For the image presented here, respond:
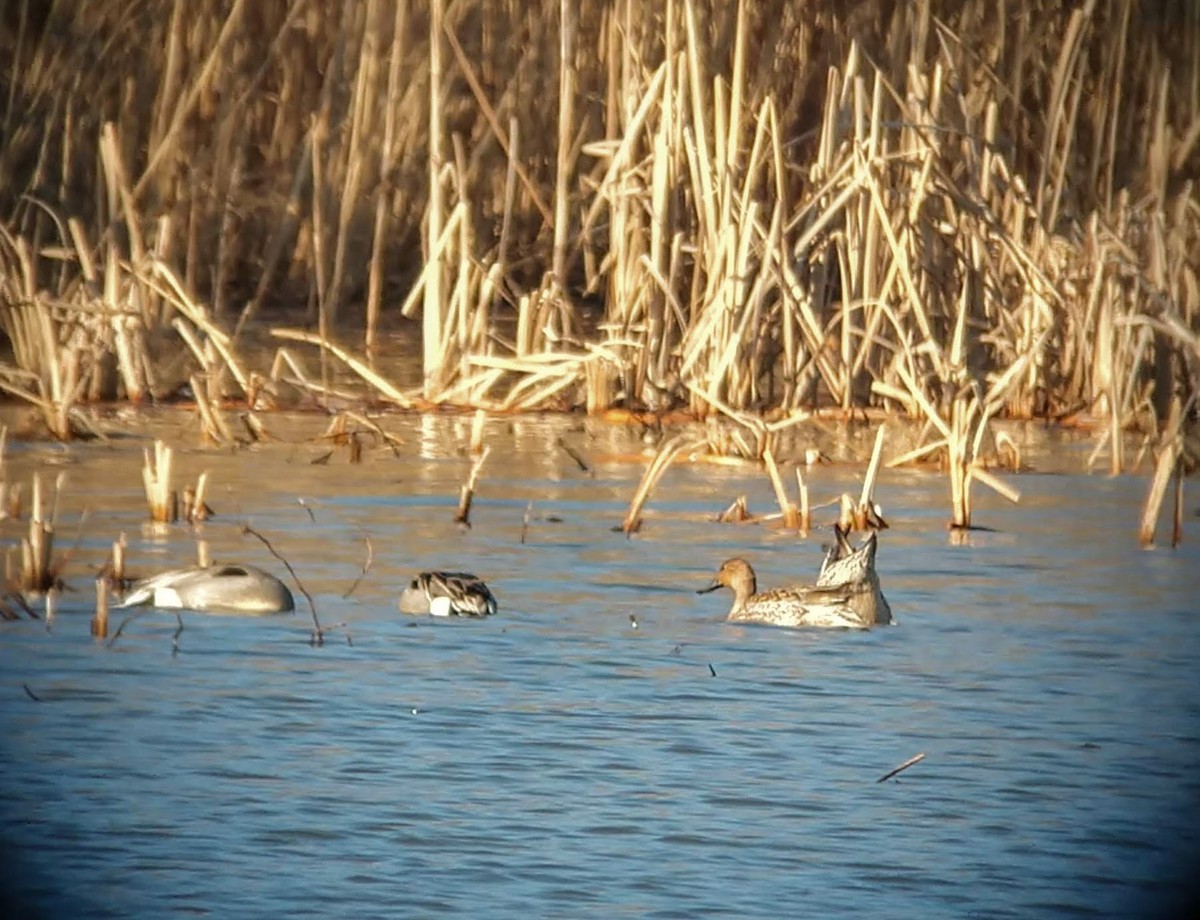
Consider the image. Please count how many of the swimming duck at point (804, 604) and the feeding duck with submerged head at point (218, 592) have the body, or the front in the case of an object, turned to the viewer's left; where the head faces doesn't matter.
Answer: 1

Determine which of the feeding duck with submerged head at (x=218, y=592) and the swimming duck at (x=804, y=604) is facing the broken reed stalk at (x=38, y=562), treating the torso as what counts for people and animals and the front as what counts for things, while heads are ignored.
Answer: the swimming duck

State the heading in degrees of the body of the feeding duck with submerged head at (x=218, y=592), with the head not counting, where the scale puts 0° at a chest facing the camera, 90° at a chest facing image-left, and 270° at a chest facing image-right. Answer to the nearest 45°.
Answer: approximately 270°

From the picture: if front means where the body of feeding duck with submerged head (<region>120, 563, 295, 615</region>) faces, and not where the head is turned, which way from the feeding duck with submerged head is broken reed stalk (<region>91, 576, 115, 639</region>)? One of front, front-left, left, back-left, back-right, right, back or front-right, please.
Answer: back-right

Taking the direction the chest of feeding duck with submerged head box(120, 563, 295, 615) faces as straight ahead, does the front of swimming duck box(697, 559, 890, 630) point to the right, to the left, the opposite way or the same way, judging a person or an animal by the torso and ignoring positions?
the opposite way

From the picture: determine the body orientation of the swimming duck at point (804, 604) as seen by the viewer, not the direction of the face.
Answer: to the viewer's left

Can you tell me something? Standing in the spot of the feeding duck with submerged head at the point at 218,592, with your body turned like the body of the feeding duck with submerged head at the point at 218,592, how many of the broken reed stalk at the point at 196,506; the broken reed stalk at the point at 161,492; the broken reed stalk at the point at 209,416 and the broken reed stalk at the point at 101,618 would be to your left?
3

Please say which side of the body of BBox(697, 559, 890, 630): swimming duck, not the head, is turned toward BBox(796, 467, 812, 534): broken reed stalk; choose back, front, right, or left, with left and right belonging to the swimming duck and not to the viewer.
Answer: right

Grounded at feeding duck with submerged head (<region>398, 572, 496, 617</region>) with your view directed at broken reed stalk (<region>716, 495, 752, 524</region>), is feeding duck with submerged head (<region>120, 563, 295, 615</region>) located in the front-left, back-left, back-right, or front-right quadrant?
back-left

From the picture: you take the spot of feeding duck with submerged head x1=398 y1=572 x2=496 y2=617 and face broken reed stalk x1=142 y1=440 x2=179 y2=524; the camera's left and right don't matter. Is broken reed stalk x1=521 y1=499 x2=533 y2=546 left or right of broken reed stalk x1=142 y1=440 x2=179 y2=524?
right

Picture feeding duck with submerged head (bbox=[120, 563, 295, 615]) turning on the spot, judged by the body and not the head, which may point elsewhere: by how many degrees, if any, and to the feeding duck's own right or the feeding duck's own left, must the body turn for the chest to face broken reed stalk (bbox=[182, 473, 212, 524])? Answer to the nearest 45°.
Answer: approximately 90° to the feeding duck's own left

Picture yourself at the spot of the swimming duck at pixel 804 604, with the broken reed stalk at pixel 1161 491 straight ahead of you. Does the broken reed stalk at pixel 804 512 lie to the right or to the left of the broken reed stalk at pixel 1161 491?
left

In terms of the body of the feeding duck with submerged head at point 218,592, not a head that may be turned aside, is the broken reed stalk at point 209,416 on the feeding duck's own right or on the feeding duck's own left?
on the feeding duck's own left

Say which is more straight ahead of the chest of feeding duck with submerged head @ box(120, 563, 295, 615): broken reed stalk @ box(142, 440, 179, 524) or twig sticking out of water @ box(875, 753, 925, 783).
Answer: the twig sticking out of water
